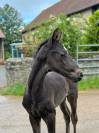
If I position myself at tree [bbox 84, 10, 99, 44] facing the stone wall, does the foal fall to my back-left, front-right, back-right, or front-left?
front-left

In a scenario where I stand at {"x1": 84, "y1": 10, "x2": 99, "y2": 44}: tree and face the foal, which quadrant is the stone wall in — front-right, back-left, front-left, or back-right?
front-right

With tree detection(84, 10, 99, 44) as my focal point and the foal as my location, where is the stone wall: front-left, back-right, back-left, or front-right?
front-left

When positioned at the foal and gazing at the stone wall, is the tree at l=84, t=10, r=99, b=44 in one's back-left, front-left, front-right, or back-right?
front-right

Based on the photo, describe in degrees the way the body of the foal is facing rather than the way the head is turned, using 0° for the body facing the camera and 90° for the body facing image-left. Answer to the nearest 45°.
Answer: approximately 45°

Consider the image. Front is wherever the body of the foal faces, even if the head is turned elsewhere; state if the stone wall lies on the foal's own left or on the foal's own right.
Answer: on the foal's own right

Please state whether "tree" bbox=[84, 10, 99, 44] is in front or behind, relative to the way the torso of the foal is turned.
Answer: behind
